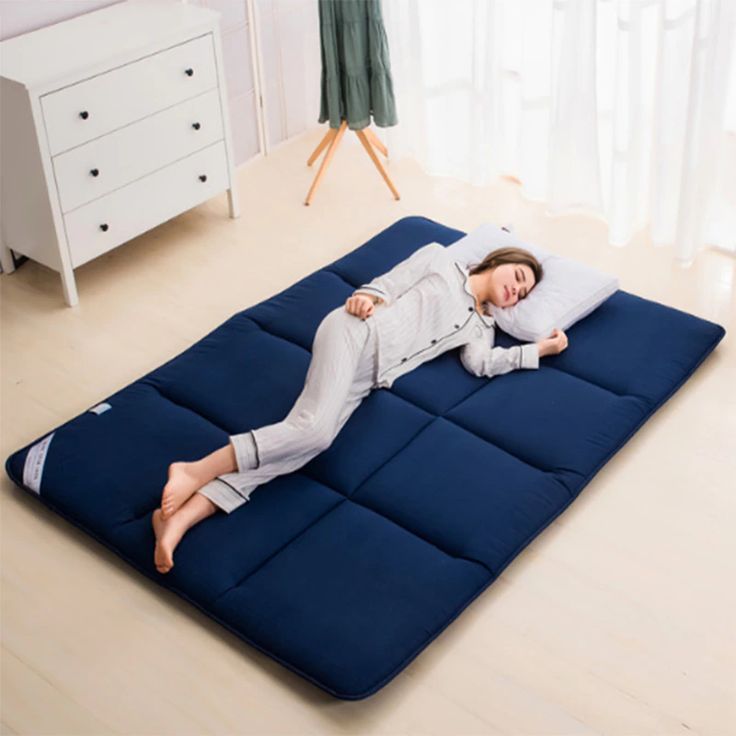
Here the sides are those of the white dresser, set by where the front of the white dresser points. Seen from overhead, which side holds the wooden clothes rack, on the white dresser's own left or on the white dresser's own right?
on the white dresser's own left

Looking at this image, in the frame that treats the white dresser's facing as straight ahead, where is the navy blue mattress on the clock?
The navy blue mattress is roughly at 1 o'clock from the white dresser.

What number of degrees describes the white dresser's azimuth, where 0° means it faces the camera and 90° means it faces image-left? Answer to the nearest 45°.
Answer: approximately 315°

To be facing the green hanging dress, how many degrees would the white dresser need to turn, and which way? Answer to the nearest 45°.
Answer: approximately 45° to its left

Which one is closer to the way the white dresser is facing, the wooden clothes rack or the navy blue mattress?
the navy blue mattress

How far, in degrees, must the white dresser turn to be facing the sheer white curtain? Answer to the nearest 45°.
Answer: approximately 45° to its left

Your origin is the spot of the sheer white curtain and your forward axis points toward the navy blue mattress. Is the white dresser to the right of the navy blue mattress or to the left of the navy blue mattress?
right

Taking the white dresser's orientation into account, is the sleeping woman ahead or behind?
ahead
